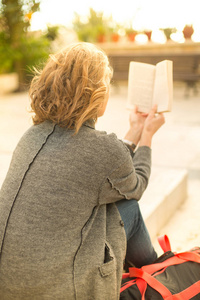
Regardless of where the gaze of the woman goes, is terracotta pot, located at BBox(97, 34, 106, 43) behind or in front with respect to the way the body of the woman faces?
in front

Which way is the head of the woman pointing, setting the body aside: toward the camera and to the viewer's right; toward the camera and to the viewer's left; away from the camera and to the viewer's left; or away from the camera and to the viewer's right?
away from the camera and to the viewer's right

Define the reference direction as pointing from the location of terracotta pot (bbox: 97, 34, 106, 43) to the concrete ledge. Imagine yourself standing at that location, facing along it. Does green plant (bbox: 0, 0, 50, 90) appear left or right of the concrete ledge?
right

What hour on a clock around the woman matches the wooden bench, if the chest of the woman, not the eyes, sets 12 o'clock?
The wooden bench is roughly at 11 o'clock from the woman.

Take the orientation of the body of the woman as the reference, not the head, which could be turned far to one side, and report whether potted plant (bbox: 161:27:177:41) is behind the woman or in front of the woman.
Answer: in front

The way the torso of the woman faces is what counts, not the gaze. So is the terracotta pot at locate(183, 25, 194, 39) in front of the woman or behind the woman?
in front

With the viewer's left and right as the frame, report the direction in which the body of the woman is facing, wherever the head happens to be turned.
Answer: facing away from the viewer and to the right of the viewer

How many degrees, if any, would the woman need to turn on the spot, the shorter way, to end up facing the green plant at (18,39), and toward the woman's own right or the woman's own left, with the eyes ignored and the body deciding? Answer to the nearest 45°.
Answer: approximately 45° to the woman's own left
